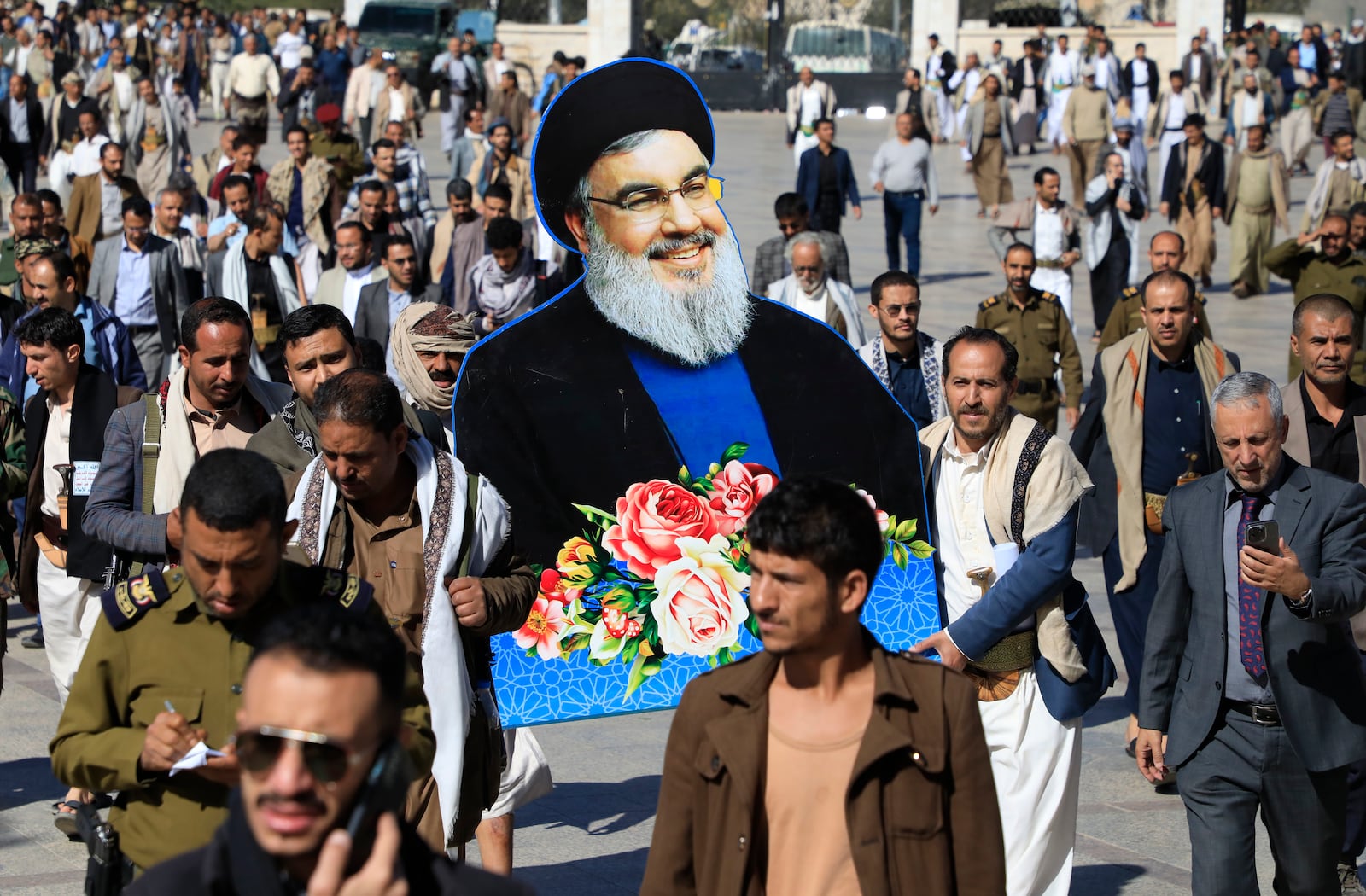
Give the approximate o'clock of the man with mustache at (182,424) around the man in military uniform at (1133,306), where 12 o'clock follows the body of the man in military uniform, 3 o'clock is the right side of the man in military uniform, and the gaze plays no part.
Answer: The man with mustache is roughly at 1 o'clock from the man in military uniform.

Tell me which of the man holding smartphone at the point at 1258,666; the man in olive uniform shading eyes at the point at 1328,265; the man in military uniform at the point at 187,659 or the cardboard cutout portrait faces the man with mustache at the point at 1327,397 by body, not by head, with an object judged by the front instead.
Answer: the man in olive uniform shading eyes at the point at 1328,265

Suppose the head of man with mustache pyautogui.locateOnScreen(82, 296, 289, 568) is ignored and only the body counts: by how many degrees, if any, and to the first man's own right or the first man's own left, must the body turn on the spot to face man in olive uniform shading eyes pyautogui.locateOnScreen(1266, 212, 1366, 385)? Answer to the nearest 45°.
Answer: approximately 90° to the first man's own left

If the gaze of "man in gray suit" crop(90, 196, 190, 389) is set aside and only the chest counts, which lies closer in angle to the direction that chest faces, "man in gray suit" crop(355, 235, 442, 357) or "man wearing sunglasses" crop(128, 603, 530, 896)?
the man wearing sunglasses

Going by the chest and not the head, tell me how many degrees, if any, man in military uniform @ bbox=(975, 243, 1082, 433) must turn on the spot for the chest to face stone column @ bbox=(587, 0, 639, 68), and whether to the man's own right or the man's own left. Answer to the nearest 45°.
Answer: approximately 180°

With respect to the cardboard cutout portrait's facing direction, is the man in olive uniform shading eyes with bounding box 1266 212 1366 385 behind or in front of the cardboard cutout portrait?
behind

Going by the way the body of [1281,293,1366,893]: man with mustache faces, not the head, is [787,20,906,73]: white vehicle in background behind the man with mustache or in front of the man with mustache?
behind

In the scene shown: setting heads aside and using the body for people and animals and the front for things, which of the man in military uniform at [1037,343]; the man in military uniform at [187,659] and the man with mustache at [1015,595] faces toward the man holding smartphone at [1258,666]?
the man in military uniform at [1037,343]

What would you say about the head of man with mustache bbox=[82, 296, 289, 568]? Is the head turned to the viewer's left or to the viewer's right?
to the viewer's right

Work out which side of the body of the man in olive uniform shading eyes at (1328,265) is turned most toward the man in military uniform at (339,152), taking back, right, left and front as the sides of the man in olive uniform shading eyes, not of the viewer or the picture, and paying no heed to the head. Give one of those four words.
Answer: right
